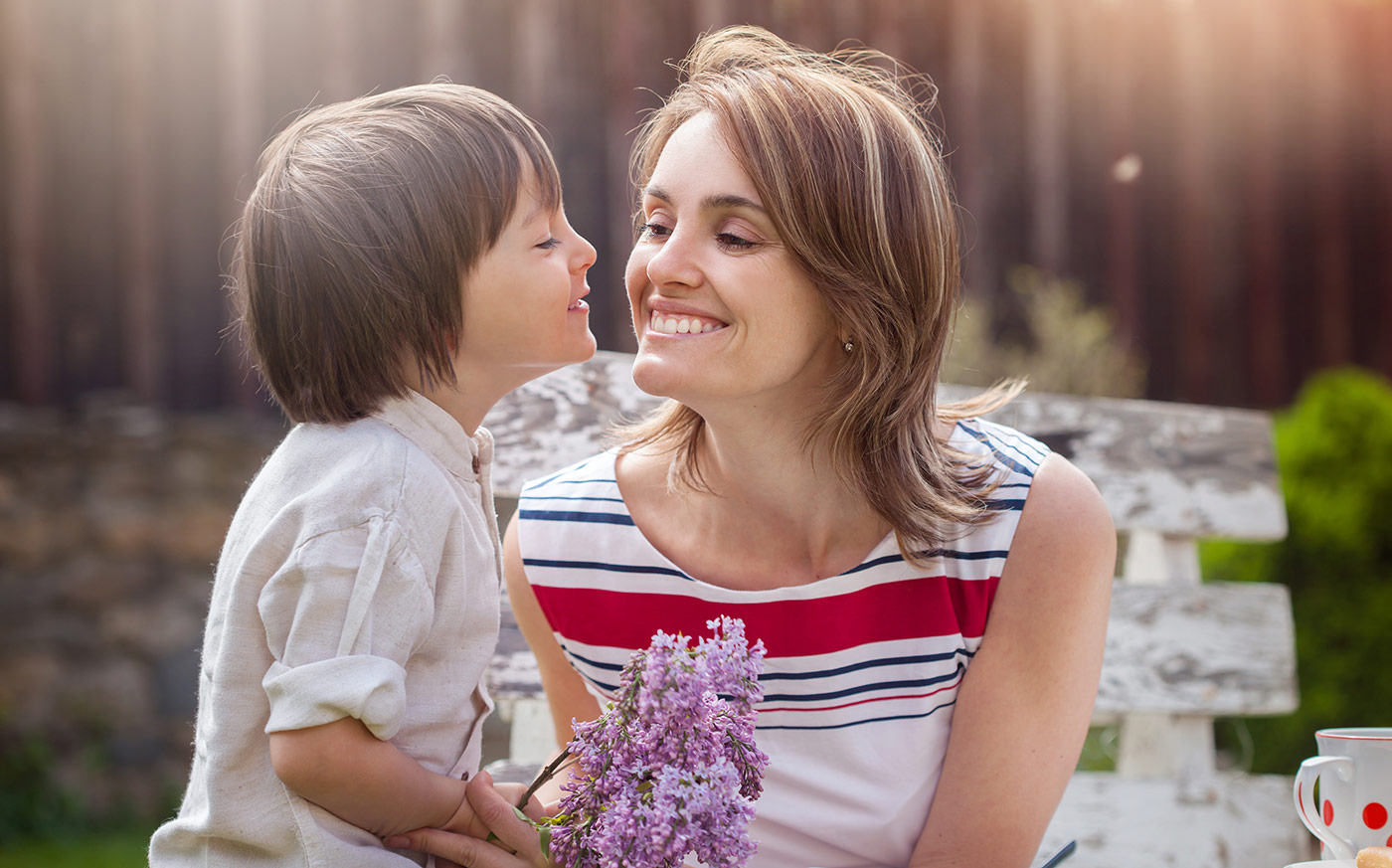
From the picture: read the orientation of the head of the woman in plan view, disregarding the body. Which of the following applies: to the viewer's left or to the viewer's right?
to the viewer's left

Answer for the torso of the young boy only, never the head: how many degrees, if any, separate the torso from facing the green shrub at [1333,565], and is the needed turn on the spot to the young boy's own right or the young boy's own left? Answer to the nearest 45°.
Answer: approximately 45° to the young boy's own left

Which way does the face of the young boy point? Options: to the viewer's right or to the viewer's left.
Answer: to the viewer's right

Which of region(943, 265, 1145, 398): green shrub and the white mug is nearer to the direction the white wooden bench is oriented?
the white mug

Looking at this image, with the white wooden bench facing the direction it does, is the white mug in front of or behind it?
in front

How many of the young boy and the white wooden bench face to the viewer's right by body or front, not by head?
1

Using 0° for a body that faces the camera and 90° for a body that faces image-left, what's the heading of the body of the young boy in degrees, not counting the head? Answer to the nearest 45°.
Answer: approximately 270°

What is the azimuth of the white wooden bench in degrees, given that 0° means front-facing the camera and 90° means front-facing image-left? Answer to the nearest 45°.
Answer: approximately 0°

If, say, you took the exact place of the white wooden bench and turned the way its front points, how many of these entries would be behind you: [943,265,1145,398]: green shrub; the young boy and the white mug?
1
